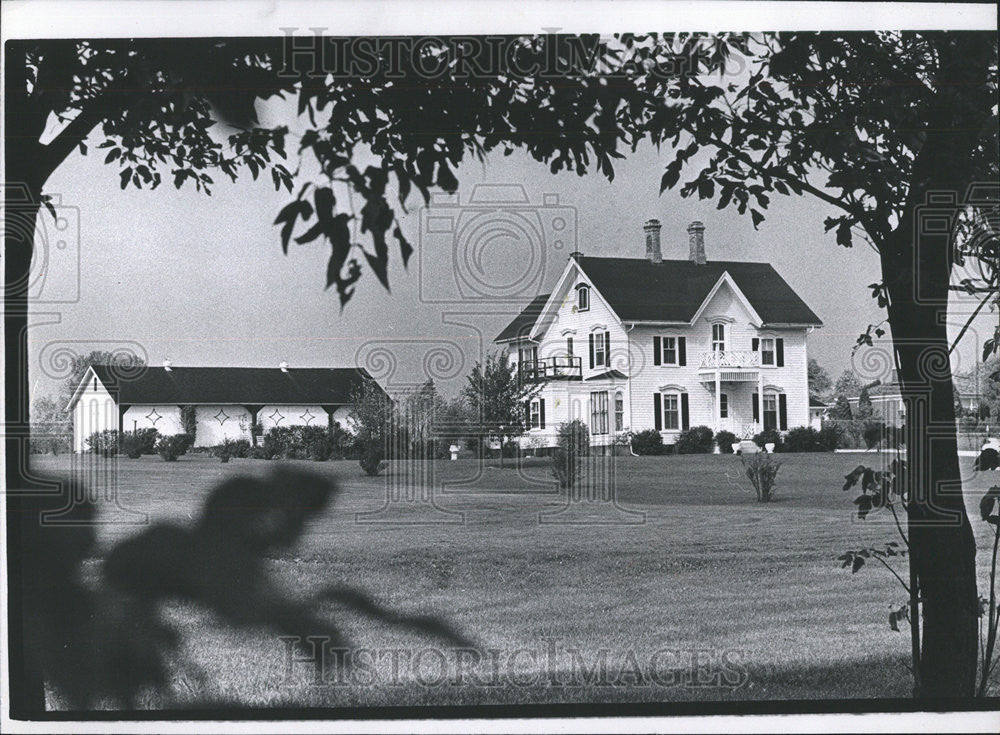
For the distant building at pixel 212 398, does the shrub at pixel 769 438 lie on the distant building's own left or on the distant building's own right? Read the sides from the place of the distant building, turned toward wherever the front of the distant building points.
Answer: on the distant building's own left

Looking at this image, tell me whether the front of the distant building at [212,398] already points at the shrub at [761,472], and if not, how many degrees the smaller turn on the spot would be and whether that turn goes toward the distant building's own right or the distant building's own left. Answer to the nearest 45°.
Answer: approximately 90° to the distant building's own left

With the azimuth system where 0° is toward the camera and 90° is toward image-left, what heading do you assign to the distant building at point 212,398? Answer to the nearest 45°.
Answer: approximately 0°

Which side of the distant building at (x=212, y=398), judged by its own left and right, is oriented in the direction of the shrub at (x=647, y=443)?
left

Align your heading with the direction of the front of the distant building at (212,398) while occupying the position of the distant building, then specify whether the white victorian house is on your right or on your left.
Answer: on your left

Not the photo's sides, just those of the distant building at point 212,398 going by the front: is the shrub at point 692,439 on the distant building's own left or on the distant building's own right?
on the distant building's own left

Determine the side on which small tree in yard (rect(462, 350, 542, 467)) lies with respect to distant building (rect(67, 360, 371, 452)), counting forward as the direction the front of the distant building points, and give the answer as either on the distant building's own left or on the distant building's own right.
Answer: on the distant building's own left

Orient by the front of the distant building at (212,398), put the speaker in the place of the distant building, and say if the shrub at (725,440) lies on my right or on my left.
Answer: on my left
